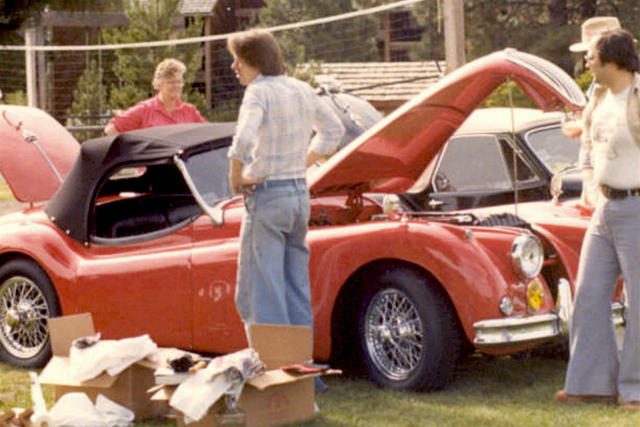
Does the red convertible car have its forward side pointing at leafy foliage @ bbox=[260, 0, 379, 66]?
no

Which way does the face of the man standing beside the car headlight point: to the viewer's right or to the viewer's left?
to the viewer's left

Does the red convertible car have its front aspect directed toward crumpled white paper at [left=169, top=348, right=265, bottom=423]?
no

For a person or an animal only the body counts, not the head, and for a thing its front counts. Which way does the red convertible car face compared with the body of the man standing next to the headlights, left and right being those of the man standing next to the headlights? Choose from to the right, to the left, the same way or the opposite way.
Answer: to the left

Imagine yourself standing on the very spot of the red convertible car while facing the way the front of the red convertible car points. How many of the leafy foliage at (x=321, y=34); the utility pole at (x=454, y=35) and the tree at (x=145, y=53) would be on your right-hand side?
0

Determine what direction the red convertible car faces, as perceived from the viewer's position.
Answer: facing the viewer and to the right of the viewer

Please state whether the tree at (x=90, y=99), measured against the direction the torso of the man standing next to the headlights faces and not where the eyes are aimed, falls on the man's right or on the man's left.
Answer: on the man's right

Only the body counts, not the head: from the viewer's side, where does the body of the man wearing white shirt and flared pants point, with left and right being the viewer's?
facing the viewer and to the left of the viewer

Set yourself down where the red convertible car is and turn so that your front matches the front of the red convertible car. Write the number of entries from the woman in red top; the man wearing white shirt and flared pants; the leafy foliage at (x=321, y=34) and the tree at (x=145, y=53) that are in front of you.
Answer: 1

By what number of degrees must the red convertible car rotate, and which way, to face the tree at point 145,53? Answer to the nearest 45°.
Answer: approximately 135° to its left

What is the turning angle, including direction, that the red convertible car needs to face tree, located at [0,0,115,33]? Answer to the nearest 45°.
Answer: approximately 180°

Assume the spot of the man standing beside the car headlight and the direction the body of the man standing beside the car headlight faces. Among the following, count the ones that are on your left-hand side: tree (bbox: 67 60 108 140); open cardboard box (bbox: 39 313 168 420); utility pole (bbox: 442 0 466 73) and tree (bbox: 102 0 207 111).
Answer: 0

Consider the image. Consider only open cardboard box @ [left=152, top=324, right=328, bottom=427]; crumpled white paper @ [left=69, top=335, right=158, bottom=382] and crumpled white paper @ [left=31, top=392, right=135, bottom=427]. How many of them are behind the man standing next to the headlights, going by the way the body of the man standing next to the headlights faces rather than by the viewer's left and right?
0

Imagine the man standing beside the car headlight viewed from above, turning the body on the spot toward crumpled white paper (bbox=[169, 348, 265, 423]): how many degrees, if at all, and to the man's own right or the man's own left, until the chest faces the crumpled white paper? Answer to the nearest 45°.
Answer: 0° — they already face it
